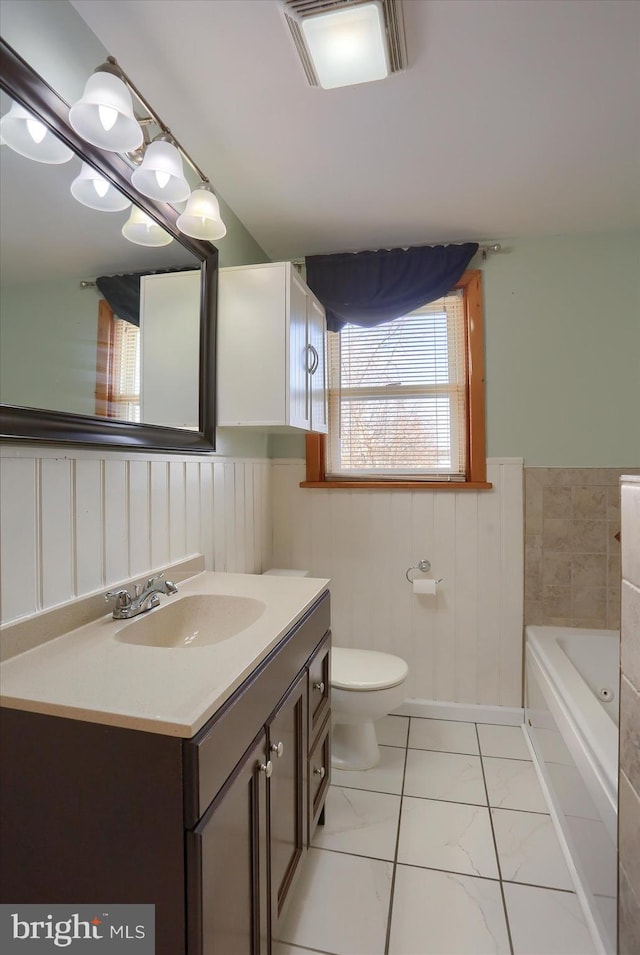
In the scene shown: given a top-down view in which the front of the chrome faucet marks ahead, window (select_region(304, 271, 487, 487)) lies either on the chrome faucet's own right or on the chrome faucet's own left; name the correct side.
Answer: on the chrome faucet's own left

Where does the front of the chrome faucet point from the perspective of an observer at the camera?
facing the viewer and to the right of the viewer

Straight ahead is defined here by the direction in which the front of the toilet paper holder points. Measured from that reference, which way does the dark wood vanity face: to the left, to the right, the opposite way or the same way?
to the left

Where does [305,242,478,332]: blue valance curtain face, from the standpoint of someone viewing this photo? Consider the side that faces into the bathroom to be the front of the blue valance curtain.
facing the viewer

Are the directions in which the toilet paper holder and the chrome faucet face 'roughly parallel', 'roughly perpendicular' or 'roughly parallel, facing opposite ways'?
roughly perpendicular

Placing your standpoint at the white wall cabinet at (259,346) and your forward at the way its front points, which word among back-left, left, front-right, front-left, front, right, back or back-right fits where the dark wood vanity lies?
right

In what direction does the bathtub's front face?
to the viewer's left
